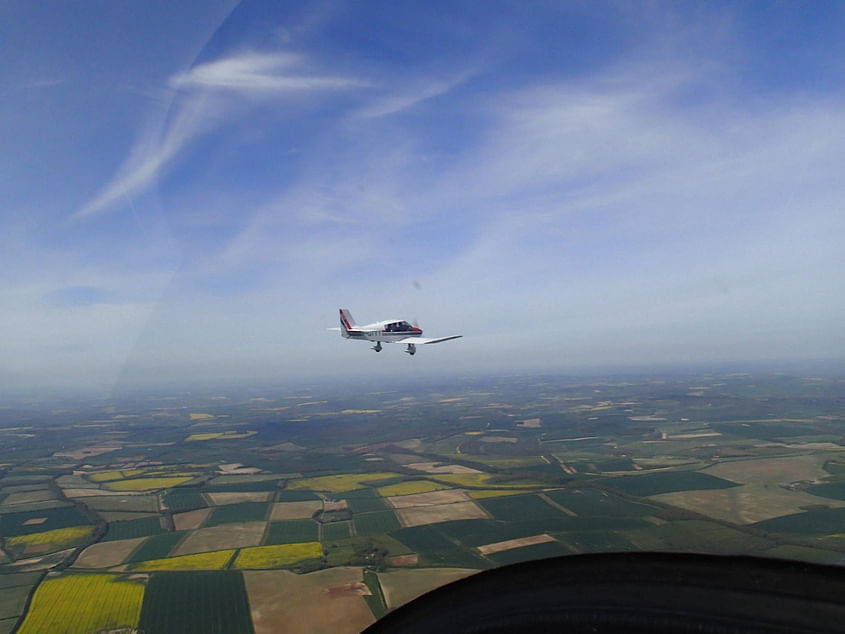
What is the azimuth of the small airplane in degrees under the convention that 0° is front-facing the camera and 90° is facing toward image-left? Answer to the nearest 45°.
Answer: approximately 225°
